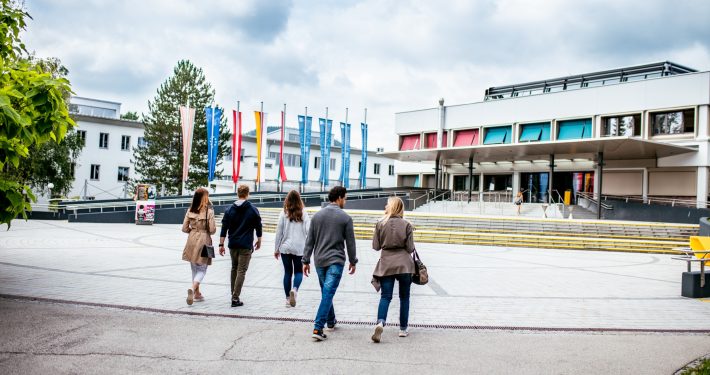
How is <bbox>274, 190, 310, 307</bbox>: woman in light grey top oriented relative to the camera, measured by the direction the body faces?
away from the camera

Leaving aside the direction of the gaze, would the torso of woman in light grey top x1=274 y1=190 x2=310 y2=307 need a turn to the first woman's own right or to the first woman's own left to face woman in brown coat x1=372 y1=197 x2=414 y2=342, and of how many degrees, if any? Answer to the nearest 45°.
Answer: approximately 135° to the first woman's own right

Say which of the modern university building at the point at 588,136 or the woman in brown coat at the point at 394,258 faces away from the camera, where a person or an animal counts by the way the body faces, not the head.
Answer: the woman in brown coat

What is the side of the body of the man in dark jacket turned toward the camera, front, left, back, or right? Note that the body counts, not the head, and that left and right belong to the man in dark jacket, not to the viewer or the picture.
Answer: back

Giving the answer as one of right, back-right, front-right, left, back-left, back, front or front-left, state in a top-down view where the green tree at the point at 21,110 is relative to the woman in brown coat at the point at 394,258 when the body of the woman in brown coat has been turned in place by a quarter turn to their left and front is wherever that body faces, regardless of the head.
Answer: front

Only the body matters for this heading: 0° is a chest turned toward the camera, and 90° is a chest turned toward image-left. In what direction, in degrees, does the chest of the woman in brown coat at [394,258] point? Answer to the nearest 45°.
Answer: approximately 180°

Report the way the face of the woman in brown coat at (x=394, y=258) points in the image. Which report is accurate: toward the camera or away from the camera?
away from the camera

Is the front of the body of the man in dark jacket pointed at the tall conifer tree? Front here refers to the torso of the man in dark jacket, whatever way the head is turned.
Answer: yes

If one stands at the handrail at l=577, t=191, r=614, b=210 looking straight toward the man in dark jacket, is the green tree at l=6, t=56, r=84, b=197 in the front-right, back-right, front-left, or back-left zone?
front-right

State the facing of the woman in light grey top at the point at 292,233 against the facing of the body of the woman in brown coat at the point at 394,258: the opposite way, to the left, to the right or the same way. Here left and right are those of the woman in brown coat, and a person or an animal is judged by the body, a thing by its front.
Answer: the same way

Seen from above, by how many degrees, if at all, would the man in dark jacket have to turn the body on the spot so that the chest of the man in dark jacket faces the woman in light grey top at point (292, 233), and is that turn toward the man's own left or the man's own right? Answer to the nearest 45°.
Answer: approximately 135° to the man's own right

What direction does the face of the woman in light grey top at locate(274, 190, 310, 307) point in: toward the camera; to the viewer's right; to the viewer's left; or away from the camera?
away from the camera

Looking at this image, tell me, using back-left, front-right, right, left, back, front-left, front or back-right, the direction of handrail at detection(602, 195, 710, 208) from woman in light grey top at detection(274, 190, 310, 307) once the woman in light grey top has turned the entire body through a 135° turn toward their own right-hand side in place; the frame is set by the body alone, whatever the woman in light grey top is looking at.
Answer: left

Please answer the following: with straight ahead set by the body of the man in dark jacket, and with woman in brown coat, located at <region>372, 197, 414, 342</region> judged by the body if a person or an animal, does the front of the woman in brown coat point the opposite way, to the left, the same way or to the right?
the same way
